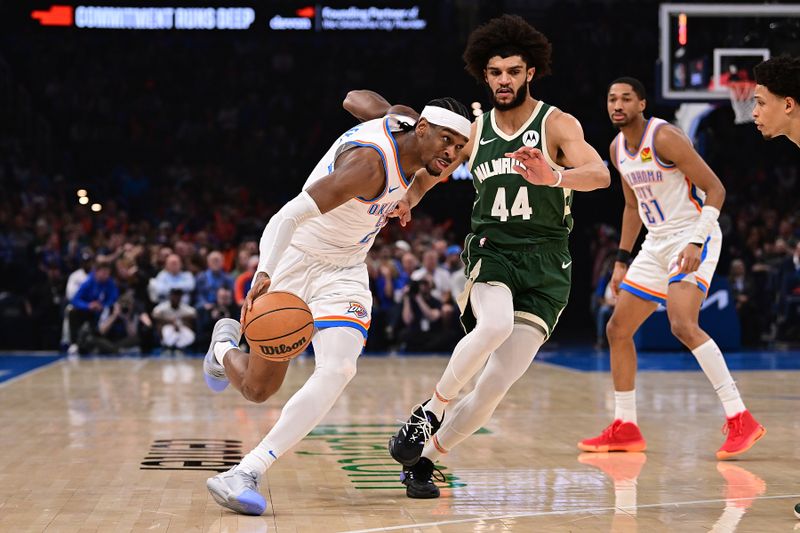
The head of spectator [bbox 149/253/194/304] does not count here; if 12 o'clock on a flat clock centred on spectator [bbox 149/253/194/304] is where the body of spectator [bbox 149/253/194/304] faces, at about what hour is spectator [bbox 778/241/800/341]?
spectator [bbox 778/241/800/341] is roughly at 9 o'clock from spectator [bbox 149/253/194/304].

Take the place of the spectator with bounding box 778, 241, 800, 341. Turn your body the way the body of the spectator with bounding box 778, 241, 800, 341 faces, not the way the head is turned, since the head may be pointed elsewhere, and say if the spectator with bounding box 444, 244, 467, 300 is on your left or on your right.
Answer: on your right

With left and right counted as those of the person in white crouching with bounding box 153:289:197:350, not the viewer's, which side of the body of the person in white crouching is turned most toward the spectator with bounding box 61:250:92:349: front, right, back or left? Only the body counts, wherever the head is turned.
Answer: right
